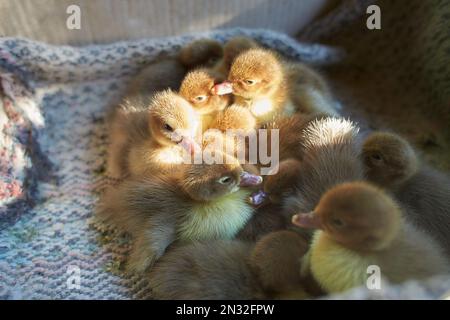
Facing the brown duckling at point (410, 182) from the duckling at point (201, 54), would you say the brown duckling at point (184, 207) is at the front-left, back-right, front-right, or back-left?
front-right

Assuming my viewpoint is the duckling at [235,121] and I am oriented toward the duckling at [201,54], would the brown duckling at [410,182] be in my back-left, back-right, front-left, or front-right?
back-right

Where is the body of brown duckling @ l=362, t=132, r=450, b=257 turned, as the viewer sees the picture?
to the viewer's left

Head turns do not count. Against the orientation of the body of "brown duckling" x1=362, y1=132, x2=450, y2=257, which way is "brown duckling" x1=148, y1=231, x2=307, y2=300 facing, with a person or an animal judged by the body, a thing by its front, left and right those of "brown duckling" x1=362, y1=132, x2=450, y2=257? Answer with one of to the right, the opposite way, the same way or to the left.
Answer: the opposite way

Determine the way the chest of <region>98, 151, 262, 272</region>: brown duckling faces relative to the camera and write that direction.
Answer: to the viewer's right

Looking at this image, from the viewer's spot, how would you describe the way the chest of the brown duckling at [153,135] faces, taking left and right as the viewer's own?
facing the viewer and to the right of the viewer

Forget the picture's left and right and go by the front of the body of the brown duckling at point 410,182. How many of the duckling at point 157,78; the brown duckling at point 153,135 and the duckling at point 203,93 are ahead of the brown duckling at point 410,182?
3
